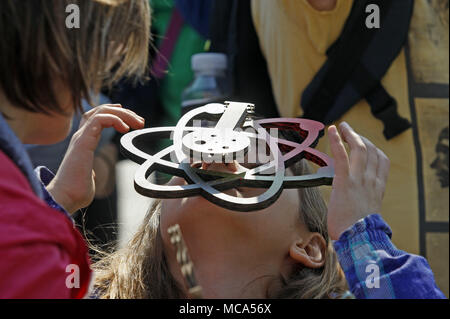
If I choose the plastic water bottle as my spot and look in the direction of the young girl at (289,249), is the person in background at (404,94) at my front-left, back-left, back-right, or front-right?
front-left

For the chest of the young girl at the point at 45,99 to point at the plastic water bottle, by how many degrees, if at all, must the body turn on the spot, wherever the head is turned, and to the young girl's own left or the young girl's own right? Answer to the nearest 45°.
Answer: approximately 45° to the young girl's own left

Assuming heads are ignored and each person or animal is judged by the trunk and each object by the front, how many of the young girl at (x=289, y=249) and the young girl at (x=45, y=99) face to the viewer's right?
1

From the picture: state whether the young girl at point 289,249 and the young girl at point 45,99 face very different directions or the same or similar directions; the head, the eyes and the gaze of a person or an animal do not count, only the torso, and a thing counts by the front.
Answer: very different directions

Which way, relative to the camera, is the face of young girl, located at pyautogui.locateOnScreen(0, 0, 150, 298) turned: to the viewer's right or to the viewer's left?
to the viewer's right

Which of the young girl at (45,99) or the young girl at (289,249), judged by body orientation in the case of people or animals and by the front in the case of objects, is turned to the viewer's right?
the young girl at (45,99)

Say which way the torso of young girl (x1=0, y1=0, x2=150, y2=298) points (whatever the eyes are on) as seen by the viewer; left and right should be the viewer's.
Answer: facing to the right of the viewer

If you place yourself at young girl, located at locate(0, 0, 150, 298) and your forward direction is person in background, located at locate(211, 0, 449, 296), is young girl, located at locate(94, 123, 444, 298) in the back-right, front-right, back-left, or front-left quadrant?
front-right
